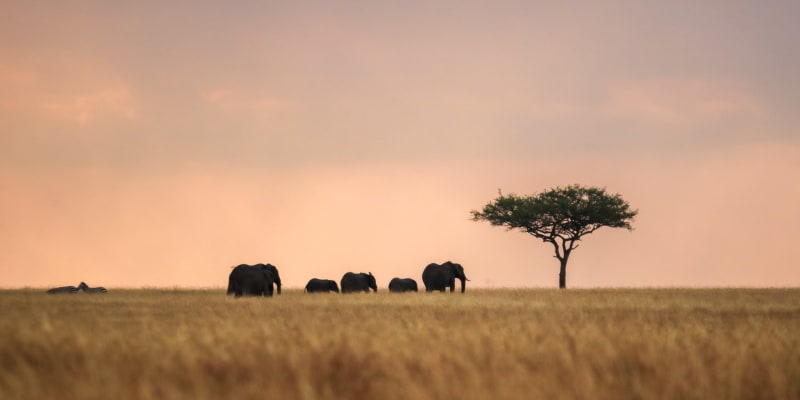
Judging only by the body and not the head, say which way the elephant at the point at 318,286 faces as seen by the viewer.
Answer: to the viewer's right

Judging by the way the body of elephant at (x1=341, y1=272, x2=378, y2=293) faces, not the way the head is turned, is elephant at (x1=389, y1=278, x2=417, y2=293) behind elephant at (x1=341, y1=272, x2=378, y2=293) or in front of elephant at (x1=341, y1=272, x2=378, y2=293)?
in front

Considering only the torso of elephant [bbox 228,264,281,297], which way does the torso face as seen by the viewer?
to the viewer's right

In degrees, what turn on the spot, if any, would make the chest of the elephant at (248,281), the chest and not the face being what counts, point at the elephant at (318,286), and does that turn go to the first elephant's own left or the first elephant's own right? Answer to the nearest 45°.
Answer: approximately 45° to the first elephant's own left

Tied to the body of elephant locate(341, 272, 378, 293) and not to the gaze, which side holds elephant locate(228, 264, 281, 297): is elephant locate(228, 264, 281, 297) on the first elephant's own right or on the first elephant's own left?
on the first elephant's own right

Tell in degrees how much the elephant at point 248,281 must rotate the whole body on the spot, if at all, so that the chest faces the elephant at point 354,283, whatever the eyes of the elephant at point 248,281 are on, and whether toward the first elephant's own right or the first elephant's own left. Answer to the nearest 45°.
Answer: approximately 45° to the first elephant's own left

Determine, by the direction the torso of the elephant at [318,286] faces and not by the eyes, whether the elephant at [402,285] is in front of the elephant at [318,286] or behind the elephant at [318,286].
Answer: in front

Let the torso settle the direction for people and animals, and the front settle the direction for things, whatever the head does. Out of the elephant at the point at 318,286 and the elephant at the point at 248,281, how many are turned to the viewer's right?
2

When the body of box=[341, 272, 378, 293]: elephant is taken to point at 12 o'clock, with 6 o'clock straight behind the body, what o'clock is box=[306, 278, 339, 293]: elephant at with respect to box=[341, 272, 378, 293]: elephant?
box=[306, 278, 339, 293]: elephant is roughly at 5 o'clock from box=[341, 272, 378, 293]: elephant.

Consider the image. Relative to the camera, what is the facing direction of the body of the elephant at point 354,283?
to the viewer's right
